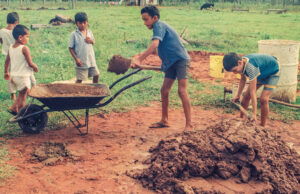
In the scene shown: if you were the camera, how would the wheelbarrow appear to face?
facing to the left of the viewer

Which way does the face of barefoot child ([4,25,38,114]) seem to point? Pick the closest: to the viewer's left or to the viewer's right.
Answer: to the viewer's right

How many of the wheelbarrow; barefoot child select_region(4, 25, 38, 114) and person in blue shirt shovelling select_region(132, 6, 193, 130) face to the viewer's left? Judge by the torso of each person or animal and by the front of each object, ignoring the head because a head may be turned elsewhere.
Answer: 2

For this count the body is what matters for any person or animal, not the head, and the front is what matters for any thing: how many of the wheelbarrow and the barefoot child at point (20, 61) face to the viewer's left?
1

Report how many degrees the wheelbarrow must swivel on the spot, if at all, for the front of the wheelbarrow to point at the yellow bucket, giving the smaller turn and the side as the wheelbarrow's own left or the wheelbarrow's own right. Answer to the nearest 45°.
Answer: approximately 135° to the wheelbarrow's own right

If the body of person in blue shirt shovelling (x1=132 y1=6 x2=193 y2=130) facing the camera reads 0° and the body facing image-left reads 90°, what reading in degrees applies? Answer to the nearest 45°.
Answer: approximately 90°
